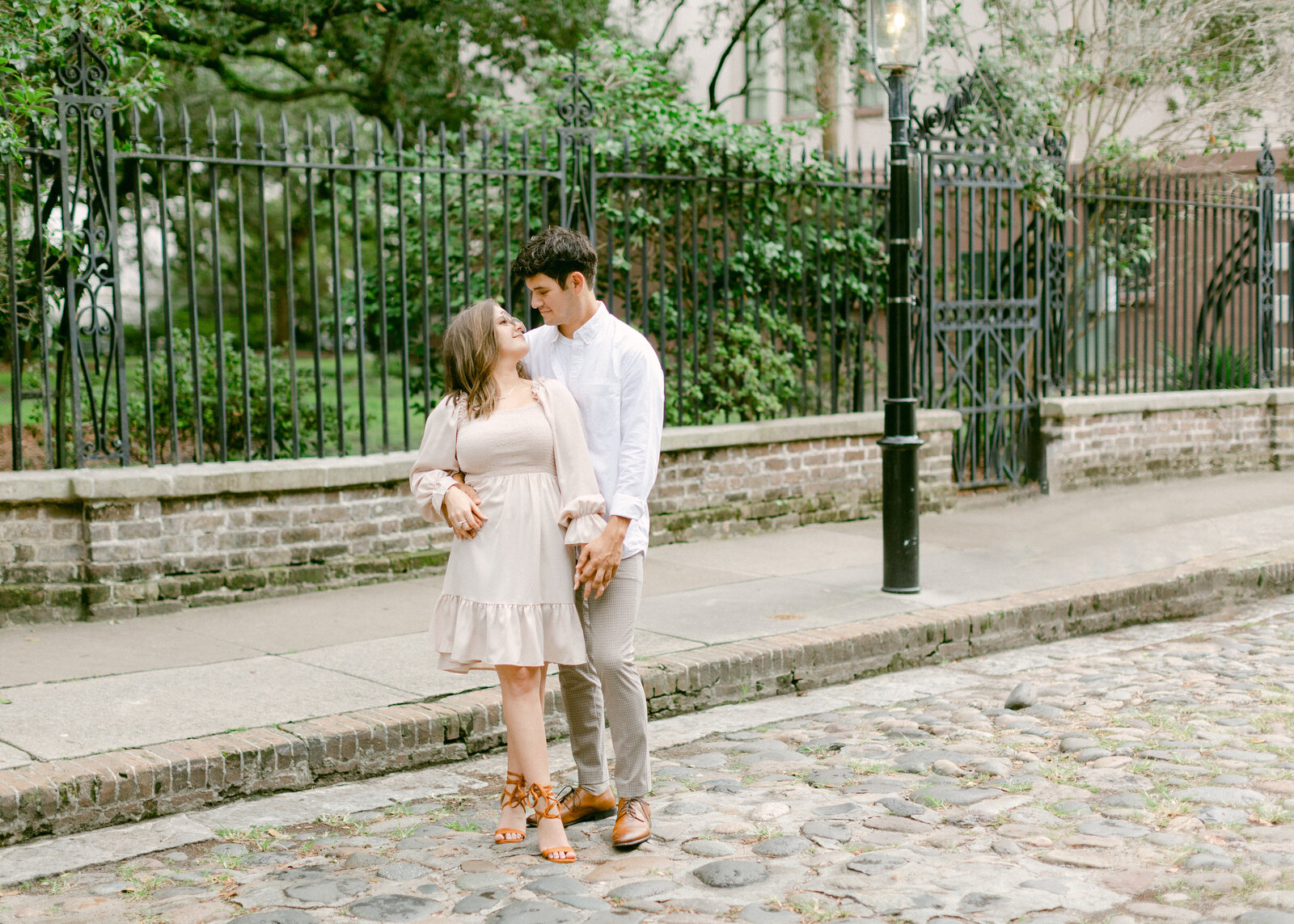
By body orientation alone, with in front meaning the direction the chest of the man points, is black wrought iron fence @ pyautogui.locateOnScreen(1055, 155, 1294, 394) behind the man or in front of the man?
behind

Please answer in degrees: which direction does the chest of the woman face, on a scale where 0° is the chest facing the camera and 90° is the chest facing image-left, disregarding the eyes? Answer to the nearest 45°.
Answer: approximately 0°

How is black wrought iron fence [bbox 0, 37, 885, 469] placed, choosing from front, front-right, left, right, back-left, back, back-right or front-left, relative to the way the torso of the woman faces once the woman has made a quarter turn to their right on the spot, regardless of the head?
right

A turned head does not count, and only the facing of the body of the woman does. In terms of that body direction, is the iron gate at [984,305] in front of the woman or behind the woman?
behind

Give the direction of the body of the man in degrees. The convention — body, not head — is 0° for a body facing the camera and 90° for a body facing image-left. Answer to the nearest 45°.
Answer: approximately 45°

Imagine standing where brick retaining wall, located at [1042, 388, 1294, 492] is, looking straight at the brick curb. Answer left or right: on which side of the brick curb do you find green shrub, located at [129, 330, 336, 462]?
right

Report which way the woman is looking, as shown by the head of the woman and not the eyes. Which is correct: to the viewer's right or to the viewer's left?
to the viewer's right

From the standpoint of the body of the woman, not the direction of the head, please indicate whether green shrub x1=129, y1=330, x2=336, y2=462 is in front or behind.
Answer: behind

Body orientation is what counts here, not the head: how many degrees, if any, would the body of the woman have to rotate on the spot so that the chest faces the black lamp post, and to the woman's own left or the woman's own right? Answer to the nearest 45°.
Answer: approximately 135° to the woman's own left
